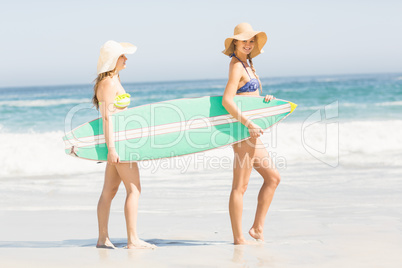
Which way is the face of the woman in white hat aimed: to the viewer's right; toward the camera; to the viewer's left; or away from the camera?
to the viewer's right

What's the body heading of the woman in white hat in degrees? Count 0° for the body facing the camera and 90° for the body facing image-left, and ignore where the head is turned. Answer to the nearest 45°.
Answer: approximately 270°

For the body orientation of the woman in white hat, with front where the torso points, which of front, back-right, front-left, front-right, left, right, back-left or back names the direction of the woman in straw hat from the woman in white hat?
front

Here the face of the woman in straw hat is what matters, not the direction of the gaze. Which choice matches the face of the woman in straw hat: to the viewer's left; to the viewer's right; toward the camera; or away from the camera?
toward the camera
